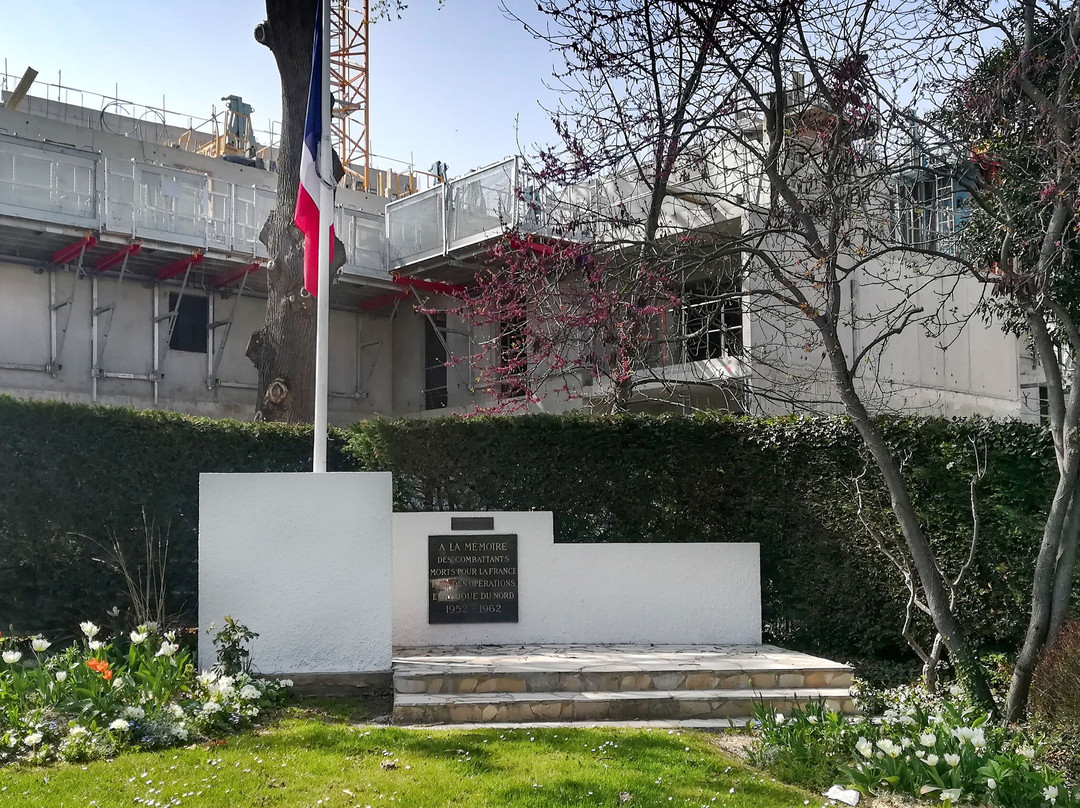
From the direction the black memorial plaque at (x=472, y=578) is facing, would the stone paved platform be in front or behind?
in front

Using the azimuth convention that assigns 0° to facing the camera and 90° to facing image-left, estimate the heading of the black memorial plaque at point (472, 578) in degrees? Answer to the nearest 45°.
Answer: approximately 0°

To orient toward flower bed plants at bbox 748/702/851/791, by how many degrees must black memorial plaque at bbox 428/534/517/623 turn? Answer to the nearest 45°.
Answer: approximately 45° to its left

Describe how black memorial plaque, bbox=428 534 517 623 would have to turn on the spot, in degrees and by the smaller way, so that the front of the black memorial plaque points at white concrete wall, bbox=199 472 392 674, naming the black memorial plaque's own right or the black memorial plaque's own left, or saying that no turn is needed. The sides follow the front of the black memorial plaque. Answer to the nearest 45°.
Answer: approximately 45° to the black memorial plaque's own right

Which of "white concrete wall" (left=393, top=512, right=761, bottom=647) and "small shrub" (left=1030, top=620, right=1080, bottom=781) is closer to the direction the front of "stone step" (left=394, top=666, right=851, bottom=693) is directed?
the small shrub

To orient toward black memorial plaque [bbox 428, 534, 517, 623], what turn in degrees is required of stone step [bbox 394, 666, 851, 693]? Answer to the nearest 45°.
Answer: approximately 135° to its right

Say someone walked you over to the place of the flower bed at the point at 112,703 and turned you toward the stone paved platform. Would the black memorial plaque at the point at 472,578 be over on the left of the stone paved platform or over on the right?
left

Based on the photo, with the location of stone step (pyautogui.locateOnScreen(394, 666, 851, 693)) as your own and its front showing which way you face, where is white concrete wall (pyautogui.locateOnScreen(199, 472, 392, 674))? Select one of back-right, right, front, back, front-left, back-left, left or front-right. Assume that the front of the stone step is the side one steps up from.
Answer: right
